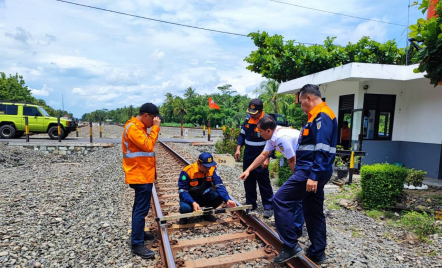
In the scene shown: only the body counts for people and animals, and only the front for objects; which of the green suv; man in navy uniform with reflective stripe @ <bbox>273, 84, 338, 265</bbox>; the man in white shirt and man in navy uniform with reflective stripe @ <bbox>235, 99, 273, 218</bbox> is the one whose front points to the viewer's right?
the green suv

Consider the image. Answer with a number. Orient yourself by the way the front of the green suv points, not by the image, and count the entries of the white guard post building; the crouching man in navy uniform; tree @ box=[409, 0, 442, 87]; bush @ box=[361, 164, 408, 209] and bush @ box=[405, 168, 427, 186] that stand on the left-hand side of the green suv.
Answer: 0

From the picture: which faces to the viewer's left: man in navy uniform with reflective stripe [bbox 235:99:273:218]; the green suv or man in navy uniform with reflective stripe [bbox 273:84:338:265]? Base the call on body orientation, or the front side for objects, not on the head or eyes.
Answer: man in navy uniform with reflective stripe [bbox 273:84:338:265]

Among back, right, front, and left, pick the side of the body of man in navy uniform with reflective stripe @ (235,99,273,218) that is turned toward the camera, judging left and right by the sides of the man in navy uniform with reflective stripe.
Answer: front

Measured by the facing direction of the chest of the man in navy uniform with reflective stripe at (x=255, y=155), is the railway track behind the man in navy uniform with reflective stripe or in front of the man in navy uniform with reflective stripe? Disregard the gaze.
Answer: in front

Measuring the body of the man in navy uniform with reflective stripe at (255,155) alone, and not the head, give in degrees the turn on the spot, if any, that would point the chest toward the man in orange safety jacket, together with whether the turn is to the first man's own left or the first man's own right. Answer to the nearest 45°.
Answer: approximately 45° to the first man's own right

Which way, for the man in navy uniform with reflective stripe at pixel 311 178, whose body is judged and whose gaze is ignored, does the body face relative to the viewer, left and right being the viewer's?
facing to the left of the viewer

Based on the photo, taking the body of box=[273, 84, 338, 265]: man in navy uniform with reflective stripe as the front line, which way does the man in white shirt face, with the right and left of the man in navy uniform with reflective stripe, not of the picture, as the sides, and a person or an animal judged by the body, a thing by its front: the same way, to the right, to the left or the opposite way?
the same way

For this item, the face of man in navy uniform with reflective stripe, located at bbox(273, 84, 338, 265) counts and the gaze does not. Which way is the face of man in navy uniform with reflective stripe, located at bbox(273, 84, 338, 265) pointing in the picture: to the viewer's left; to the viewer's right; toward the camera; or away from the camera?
to the viewer's left

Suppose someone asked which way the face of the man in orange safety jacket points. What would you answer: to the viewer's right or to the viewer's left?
to the viewer's right

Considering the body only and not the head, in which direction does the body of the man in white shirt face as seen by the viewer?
to the viewer's left

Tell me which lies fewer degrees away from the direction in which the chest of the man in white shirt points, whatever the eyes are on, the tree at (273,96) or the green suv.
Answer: the green suv

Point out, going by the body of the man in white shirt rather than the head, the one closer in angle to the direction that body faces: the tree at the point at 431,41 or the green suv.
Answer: the green suv
